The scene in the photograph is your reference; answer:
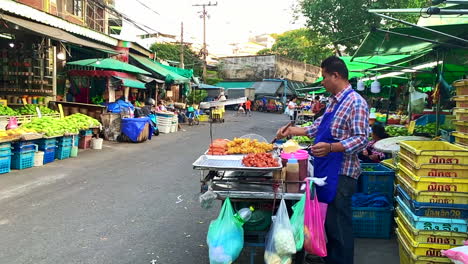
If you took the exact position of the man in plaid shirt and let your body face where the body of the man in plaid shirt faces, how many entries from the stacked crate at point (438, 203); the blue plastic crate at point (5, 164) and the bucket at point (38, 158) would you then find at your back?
1

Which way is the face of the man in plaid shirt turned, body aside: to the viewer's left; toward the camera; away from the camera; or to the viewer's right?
to the viewer's left

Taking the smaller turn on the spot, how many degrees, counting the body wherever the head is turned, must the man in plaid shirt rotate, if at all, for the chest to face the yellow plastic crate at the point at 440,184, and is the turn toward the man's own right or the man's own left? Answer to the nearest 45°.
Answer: approximately 180°

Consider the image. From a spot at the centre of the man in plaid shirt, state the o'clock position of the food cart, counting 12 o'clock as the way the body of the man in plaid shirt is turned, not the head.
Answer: The food cart is roughly at 12 o'clock from the man in plaid shirt.

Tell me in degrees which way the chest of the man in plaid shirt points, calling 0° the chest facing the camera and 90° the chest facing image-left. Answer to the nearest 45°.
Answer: approximately 90°

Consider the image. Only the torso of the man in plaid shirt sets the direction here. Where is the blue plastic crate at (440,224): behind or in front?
behind

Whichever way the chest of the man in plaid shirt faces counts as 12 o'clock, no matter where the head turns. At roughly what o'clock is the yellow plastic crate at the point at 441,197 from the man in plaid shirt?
The yellow plastic crate is roughly at 6 o'clock from the man in plaid shirt.

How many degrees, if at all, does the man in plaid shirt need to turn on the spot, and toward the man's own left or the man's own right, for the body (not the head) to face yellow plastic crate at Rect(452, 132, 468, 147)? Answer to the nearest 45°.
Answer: approximately 135° to the man's own right

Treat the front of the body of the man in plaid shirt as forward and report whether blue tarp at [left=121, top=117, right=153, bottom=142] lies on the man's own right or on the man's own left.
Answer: on the man's own right

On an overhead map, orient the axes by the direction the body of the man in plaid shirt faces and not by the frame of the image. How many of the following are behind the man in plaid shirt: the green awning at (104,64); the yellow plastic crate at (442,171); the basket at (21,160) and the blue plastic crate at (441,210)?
2

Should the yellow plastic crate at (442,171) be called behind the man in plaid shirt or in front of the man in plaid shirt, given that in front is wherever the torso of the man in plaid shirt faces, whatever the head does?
behind

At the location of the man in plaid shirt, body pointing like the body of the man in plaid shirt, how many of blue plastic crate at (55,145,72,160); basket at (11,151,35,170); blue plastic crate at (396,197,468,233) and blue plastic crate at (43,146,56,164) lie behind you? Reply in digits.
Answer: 1

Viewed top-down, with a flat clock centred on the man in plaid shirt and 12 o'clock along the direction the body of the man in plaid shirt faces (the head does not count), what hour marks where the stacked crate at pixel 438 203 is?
The stacked crate is roughly at 6 o'clock from the man in plaid shirt.

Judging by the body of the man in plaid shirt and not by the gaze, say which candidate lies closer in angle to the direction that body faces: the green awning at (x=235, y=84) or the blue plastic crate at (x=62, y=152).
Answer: the blue plastic crate

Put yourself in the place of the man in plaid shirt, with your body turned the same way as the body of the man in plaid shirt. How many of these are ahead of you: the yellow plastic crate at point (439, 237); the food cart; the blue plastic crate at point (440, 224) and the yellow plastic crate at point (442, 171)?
1

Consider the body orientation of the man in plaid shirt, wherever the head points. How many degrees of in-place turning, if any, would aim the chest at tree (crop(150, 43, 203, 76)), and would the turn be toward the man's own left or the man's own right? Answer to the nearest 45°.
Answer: approximately 45° to the man's own right

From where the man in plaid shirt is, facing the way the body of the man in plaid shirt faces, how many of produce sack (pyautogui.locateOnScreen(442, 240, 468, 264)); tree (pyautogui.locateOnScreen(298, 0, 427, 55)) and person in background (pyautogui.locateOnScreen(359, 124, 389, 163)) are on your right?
2

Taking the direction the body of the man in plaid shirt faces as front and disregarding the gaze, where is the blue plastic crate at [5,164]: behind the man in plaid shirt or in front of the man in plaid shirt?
in front

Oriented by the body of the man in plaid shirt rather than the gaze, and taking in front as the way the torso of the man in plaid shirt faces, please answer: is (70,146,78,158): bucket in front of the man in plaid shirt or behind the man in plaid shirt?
in front
